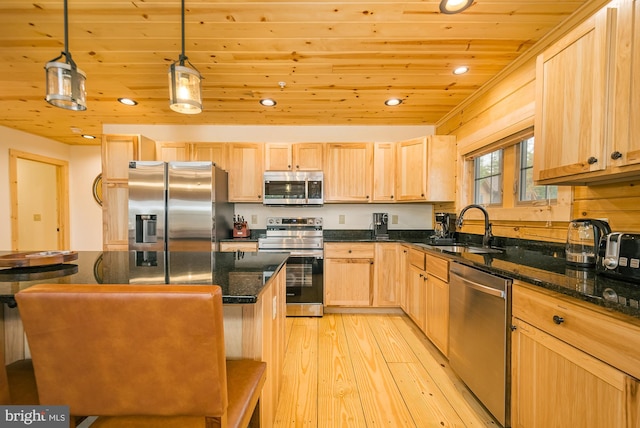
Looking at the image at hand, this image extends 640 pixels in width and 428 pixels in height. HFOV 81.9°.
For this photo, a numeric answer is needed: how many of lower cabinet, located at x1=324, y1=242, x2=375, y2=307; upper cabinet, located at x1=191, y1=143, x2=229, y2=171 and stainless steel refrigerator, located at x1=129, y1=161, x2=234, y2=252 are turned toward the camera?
3

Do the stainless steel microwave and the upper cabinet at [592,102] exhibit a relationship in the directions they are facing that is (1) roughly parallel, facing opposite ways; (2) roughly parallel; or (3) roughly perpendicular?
roughly perpendicular

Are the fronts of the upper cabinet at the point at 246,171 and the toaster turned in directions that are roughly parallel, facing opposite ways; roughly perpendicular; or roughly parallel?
roughly perpendicular

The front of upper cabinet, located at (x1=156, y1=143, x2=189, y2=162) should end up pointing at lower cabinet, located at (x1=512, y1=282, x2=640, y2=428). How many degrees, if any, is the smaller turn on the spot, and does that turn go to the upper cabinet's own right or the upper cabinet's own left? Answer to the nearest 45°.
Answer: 0° — it already faces it

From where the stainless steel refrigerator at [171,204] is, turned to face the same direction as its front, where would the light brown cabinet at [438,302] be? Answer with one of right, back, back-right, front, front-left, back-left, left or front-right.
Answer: front-left

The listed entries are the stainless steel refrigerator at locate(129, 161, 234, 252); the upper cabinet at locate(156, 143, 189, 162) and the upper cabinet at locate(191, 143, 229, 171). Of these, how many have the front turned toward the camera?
3

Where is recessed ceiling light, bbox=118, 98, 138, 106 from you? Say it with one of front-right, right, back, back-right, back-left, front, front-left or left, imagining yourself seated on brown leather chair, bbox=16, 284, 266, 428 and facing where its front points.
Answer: front-left

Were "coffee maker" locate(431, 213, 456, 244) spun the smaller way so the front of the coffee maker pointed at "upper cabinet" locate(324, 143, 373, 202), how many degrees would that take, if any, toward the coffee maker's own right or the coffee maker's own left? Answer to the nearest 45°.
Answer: approximately 45° to the coffee maker's own right
